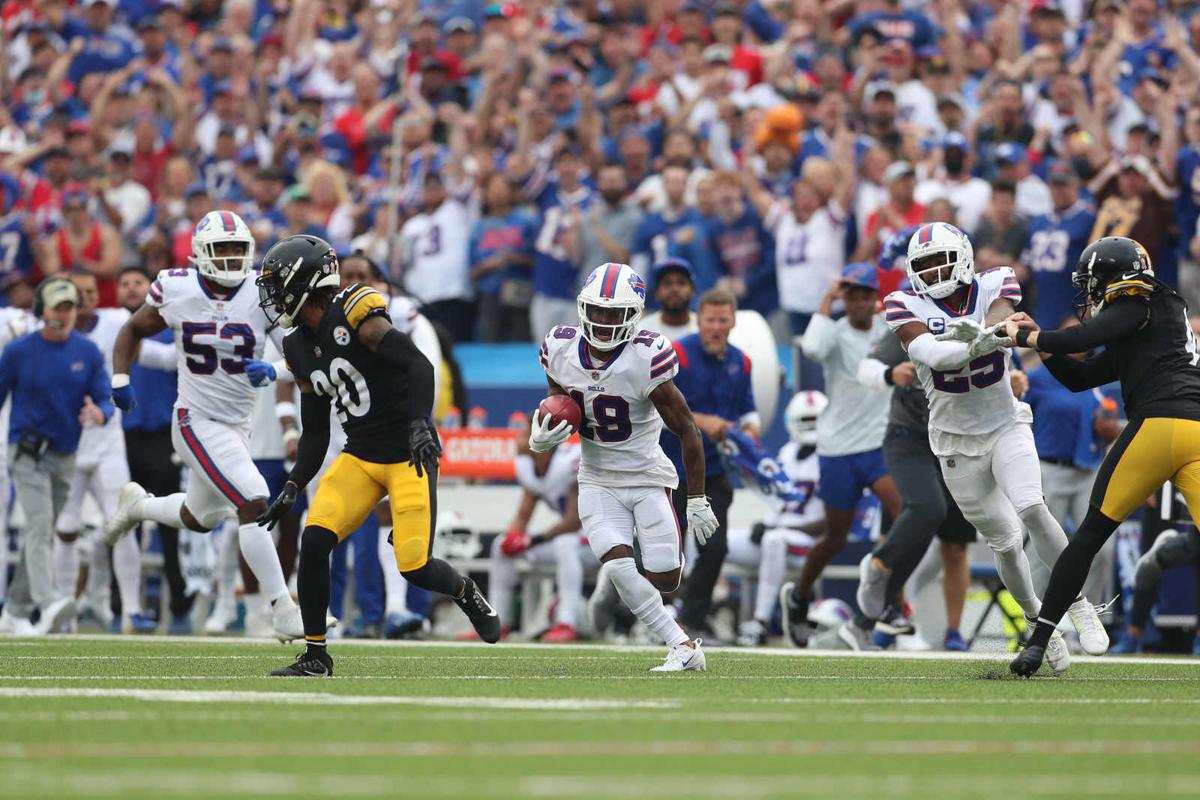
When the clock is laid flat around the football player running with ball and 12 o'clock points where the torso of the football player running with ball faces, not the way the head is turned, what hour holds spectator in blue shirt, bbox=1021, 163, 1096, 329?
The spectator in blue shirt is roughly at 7 o'clock from the football player running with ball.

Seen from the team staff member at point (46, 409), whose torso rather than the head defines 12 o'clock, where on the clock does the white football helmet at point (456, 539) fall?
The white football helmet is roughly at 10 o'clock from the team staff member.

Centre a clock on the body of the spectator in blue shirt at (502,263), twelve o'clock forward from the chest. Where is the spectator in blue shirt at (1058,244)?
the spectator in blue shirt at (1058,244) is roughly at 10 o'clock from the spectator in blue shirt at (502,263).

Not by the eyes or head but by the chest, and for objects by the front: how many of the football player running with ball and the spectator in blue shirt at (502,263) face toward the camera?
2

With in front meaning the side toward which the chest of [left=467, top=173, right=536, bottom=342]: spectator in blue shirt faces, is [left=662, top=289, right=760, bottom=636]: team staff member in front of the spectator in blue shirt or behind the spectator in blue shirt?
in front

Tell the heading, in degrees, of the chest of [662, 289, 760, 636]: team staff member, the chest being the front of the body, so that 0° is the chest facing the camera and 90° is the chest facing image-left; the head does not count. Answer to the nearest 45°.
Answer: approximately 0°

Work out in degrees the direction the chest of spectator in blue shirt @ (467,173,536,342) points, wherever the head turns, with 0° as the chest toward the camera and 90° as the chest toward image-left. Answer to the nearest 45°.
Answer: approximately 0°
